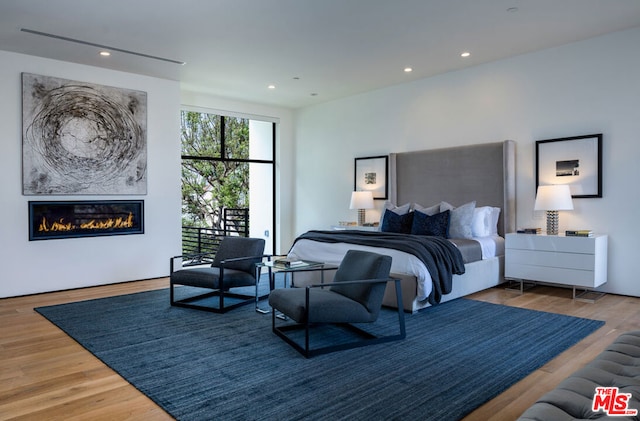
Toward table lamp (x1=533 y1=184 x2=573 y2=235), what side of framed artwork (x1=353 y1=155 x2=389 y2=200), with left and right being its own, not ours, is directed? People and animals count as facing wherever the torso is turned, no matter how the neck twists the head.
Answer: left

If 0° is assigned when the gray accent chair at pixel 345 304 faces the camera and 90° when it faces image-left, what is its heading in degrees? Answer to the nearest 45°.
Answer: approximately 45°

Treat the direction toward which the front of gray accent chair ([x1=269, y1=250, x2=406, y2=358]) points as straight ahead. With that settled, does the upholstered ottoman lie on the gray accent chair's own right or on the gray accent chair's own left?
on the gray accent chair's own left

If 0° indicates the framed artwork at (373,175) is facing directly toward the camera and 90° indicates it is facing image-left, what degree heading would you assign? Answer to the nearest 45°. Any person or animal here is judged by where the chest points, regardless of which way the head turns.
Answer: approximately 45°

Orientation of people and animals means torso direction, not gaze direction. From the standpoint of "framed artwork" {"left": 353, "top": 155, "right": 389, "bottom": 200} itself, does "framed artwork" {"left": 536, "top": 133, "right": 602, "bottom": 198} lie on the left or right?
on its left

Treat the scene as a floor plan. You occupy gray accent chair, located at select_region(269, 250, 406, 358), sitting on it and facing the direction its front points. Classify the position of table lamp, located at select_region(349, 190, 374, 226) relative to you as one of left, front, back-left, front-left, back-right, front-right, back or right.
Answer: back-right

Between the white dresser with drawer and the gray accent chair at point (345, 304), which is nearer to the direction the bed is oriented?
the gray accent chair

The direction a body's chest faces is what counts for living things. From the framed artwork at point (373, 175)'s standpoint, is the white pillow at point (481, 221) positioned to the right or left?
on its left

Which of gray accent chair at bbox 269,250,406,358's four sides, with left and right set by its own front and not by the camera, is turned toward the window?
right

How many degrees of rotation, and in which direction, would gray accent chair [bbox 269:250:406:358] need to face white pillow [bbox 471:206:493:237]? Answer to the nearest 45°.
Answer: approximately 180°
